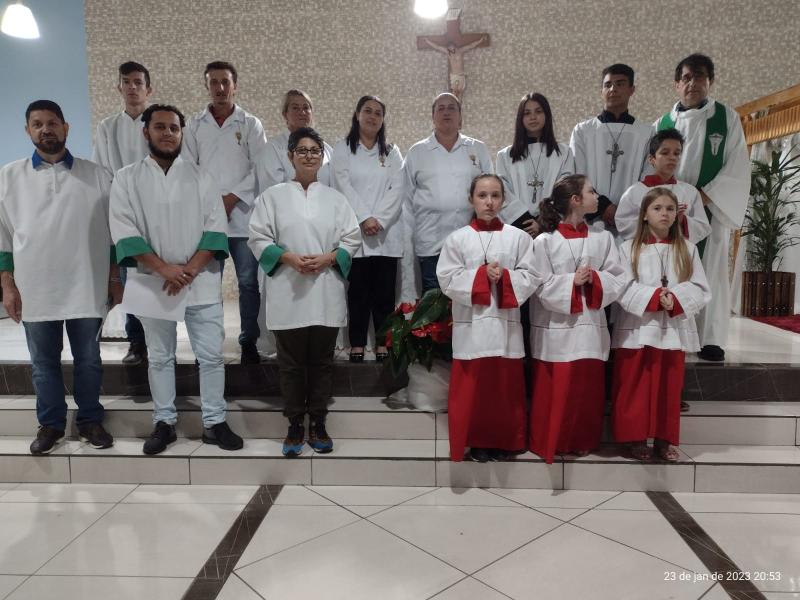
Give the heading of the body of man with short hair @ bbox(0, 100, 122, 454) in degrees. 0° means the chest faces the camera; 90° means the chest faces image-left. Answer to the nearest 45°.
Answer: approximately 0°

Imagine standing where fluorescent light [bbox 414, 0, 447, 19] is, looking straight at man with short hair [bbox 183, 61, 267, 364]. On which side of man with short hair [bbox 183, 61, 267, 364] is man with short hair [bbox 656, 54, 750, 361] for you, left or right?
left

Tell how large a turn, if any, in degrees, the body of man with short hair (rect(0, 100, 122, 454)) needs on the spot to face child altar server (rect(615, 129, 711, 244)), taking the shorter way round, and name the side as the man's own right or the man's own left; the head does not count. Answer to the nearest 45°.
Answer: approximately 45° to the man's own left

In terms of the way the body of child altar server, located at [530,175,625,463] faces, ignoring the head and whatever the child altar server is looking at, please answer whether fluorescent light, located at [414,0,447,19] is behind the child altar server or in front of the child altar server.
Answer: behind

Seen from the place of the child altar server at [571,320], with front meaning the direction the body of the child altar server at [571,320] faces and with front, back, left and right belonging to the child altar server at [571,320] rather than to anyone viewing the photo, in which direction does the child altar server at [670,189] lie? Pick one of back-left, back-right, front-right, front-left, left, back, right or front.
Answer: back-left

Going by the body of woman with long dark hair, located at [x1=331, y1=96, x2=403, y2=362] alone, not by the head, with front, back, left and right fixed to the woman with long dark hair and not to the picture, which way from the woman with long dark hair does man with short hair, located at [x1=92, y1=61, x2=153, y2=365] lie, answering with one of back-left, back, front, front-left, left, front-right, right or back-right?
right

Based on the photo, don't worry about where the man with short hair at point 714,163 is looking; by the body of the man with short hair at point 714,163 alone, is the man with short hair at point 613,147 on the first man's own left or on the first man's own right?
on the first man's own right

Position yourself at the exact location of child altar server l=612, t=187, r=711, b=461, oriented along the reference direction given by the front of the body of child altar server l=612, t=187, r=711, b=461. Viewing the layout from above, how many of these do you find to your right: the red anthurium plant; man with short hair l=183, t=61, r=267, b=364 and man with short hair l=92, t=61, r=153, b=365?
3

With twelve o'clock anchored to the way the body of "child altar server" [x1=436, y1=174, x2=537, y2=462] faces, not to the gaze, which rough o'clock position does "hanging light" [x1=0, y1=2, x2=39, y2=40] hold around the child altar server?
The hanging light is roughly at 4 o'clock from the child altar server.

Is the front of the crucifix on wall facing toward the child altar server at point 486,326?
yes

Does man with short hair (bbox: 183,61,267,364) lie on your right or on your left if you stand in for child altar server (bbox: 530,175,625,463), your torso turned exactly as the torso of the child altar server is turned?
on your right
